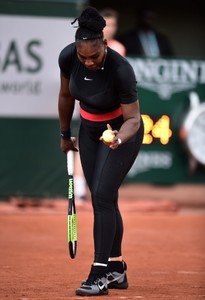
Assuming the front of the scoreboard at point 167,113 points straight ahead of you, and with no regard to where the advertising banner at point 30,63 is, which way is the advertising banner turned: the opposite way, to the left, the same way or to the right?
the same way

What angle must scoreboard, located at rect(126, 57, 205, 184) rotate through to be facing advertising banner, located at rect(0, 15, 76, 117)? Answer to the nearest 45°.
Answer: approximately 90° to its right

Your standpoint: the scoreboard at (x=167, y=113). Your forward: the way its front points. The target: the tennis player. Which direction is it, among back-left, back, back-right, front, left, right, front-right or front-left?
front

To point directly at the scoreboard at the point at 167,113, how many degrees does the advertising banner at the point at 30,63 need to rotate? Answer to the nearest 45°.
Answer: approximately 90° to its left

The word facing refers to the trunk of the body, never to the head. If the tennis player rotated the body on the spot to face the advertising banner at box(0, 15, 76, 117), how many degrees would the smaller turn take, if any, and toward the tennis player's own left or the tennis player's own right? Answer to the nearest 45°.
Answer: approximately 135° to the tennis player's own right

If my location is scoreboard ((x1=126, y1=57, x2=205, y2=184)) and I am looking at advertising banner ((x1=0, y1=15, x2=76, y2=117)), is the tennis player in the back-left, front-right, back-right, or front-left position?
front-left

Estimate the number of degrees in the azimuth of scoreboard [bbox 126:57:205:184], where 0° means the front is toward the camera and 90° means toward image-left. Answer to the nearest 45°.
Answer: approximately 0°

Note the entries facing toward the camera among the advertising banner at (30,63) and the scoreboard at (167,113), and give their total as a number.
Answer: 2

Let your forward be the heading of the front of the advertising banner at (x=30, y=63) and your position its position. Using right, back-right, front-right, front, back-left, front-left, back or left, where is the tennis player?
front

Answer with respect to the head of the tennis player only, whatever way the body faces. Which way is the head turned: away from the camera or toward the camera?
toward the camera

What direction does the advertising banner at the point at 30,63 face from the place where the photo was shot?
facing the viewer

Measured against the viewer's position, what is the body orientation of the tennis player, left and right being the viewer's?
facing the viewer and to the left of the viewer

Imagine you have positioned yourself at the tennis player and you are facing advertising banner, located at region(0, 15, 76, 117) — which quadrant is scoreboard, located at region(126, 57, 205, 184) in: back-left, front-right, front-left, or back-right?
front-right

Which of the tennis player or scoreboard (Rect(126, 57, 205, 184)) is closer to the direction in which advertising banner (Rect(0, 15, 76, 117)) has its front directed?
the tennis player
